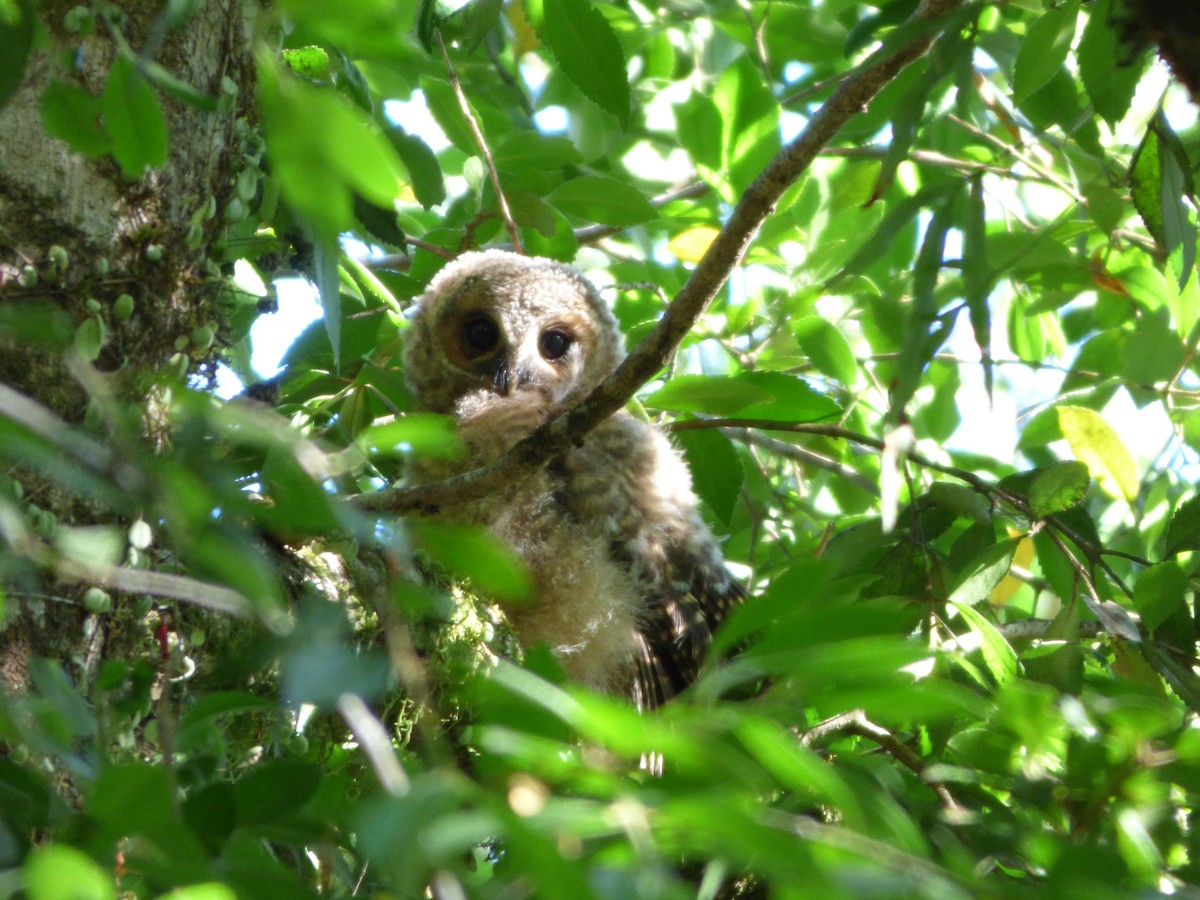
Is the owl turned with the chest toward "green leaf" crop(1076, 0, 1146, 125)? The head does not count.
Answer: no

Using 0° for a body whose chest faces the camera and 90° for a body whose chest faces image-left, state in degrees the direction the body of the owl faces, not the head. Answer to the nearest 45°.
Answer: approximately 45°

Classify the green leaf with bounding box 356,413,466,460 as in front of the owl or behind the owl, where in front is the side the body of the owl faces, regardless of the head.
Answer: in front

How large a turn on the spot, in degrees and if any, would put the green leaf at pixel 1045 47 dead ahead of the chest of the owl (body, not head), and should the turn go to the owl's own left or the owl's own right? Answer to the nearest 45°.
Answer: approximately 90° to the owl's own left

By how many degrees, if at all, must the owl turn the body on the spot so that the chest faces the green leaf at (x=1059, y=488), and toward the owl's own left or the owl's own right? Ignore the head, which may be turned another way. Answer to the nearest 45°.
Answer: approximately 90° to the owl's own left
